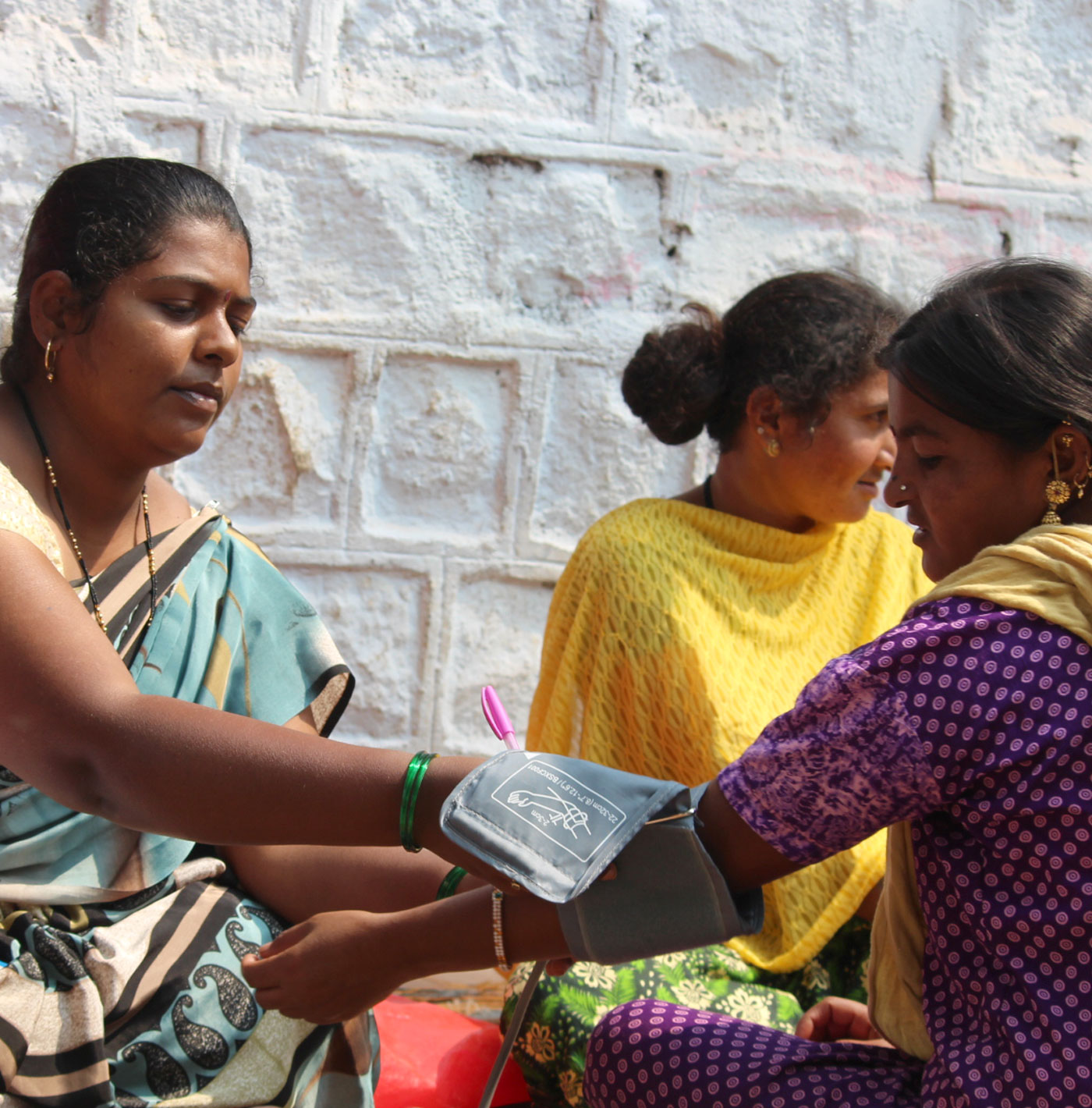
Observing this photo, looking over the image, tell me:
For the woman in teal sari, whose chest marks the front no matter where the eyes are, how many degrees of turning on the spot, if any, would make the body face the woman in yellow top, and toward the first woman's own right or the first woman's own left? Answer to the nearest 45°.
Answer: approximately 90° to the first woman's own left

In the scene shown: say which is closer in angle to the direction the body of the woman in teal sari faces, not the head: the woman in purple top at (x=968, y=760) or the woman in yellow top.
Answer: the woman in purple top

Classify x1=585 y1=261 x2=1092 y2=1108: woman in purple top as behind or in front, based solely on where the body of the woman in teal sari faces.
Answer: in front

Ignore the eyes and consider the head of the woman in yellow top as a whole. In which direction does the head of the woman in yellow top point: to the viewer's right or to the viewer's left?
to the viewer's right

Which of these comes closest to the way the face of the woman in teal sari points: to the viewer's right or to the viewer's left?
to the viewer's right

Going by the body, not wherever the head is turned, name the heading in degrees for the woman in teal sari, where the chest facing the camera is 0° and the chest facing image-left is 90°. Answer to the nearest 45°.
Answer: approximately 315°
